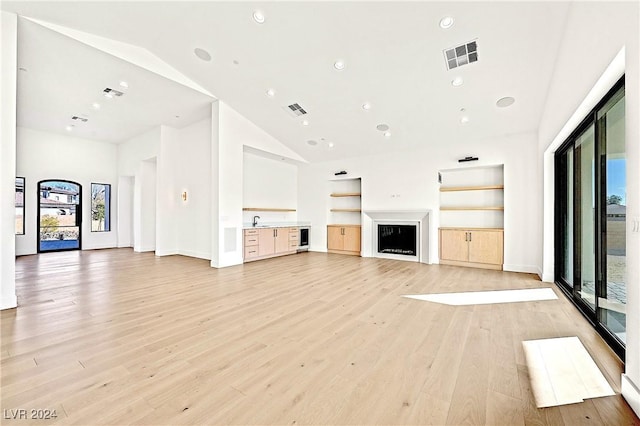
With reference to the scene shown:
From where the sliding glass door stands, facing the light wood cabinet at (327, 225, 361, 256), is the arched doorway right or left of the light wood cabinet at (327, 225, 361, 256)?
left

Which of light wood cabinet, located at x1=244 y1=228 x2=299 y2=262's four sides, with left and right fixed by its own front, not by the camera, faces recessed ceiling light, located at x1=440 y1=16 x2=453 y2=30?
front

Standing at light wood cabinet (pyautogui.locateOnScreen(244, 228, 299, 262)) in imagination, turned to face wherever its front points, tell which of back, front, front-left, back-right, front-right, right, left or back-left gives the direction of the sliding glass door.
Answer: front

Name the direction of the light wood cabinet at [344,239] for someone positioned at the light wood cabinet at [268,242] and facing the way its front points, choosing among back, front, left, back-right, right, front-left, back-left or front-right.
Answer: front-left

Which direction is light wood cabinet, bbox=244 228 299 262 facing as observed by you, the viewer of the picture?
facing the viewer and to the right of the viewer

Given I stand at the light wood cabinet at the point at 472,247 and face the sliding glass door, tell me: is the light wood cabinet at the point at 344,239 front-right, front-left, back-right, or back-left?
back-right

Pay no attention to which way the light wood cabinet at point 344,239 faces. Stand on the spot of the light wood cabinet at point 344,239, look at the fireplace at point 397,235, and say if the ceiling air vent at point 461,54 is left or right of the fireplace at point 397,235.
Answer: right

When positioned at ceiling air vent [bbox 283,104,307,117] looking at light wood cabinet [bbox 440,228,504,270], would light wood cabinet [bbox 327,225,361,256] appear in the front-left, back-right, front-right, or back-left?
front-left

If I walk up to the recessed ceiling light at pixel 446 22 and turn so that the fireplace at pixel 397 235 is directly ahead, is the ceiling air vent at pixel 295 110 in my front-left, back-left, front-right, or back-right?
front-left

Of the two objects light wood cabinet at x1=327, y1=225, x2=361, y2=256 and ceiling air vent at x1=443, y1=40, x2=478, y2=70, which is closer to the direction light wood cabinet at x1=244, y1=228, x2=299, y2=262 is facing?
the ceiling air vent

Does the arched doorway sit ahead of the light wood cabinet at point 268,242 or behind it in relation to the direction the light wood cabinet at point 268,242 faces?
behind

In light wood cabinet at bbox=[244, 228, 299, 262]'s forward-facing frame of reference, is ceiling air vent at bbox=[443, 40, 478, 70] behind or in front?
in front
